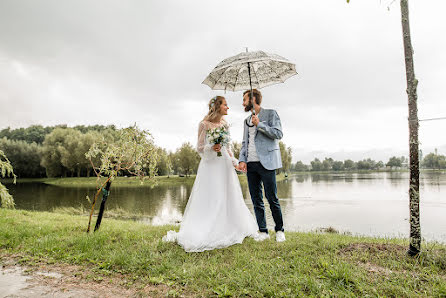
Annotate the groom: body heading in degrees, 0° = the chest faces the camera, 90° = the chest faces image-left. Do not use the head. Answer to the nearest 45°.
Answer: approximately 45°

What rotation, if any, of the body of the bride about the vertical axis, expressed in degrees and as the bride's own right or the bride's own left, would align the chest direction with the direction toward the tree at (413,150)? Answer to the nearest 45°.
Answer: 0° — they already face it

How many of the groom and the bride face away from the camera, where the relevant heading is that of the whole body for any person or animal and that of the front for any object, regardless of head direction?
0

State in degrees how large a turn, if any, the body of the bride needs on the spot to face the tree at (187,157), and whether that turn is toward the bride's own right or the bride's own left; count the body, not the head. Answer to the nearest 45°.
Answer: approximately 135° to the bride's own left

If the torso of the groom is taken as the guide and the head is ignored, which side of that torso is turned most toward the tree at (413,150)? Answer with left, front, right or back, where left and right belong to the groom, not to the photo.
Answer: left

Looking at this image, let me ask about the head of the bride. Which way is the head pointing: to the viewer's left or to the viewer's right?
to the viewer's right

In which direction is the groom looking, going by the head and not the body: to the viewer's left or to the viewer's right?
to the viewer's left

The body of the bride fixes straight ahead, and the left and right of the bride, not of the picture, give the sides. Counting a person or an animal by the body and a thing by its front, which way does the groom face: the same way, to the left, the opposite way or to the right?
to the right

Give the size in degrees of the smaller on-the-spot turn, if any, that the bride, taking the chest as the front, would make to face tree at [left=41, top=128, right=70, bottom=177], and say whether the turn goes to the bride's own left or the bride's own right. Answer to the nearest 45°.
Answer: approximately 180°

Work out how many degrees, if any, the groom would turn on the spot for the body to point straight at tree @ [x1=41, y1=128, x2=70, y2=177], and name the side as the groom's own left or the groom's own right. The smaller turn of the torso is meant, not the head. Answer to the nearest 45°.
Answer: approximately 90° to the groom's own right
